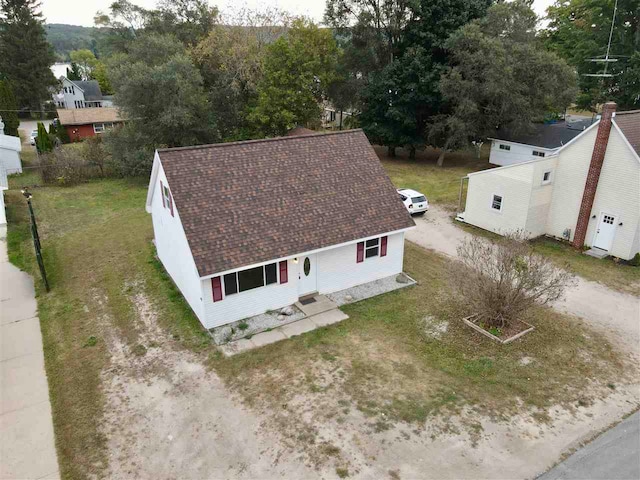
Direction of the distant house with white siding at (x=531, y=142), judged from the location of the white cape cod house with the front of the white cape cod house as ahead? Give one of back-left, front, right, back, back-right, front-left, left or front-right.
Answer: left

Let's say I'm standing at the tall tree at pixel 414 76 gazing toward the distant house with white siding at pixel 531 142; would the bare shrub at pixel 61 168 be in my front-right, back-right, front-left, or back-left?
back-right

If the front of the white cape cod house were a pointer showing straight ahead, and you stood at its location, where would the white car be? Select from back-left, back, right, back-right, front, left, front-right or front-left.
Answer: left

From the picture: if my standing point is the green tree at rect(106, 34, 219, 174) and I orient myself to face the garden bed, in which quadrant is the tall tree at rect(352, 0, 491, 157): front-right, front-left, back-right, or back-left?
front-left

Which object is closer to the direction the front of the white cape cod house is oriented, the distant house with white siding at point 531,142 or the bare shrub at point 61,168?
the distant house with white siding

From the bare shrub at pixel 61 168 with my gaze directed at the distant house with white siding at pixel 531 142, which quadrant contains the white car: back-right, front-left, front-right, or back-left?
front-right

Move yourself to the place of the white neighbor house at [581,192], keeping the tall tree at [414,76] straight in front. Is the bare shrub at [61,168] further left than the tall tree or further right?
left

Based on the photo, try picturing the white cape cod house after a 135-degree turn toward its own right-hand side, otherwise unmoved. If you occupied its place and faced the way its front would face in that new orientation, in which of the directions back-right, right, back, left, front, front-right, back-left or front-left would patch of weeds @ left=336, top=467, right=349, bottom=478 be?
left

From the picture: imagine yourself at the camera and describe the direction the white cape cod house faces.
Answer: facing the viewer and to the right of the viewer

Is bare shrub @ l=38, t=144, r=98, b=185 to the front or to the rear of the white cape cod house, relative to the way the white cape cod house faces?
to the rear

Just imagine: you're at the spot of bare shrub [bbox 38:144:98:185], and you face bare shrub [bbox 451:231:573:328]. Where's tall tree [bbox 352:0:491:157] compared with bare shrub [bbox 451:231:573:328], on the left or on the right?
left

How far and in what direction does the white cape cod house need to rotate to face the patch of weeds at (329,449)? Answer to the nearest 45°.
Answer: approximately 45° to its right

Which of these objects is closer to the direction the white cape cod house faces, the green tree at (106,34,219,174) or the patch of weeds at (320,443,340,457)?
the patch of weeds

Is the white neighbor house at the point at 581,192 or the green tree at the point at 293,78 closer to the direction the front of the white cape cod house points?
the white neighbor house

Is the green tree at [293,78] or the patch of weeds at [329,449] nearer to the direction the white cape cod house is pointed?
the patch of weeds

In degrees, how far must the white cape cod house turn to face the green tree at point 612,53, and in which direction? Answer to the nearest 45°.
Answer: approximately 90° to its left
